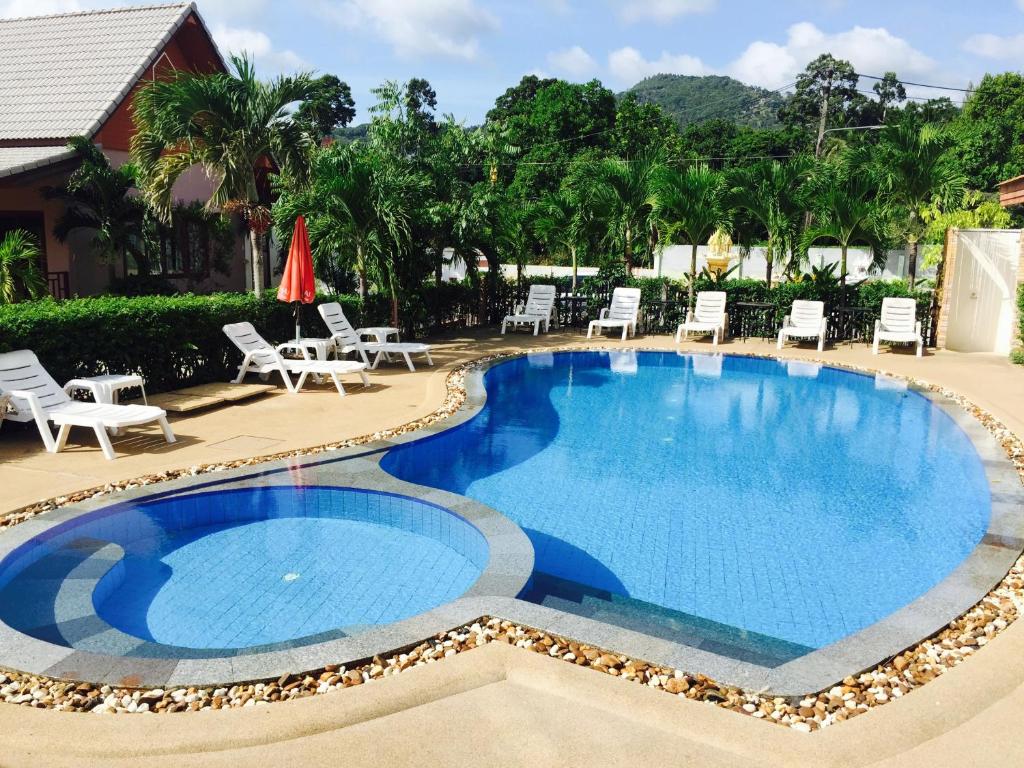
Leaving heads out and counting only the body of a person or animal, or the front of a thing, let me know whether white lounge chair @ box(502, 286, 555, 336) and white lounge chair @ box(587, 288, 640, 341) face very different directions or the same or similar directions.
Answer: same or similar directions

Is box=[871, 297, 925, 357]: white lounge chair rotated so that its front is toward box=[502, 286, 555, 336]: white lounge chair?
no

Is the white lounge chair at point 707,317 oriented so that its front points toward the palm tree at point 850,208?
no

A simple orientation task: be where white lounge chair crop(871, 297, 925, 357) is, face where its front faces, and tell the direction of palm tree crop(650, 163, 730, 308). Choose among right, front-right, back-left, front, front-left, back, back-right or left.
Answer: right

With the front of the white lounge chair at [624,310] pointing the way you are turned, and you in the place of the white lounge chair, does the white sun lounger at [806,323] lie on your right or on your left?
on your left

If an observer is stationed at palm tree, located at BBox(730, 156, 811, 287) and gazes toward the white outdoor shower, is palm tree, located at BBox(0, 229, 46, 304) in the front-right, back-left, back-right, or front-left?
back-right

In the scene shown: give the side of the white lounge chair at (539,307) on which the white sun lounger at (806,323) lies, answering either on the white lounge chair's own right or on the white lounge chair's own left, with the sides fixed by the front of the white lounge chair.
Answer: on the white lounge chair's own left

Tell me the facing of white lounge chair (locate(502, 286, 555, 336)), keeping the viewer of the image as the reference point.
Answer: facing the viewer and to the left of the viewer

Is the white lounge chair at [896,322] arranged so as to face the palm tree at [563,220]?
no

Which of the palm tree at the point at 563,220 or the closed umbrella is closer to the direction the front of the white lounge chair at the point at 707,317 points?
the closed umbrella

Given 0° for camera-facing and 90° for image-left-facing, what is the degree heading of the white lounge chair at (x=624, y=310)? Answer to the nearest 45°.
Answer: approximately 45°

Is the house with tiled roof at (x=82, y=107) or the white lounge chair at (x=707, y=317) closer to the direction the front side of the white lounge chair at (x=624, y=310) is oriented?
the house with tiled roof

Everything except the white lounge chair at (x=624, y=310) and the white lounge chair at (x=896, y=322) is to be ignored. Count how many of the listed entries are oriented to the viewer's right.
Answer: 0

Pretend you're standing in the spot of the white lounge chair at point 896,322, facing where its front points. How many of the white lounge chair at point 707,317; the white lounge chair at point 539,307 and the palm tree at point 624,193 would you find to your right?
3

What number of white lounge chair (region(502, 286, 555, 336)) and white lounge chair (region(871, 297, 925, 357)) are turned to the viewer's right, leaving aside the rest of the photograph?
0

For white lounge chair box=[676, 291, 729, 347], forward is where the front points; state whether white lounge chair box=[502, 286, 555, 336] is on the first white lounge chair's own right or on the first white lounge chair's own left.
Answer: on the first white lounge chair's own right

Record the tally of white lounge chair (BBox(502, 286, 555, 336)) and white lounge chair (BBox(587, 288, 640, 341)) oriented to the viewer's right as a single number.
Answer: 0

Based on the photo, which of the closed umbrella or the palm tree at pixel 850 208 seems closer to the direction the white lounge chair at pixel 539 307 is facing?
the closed umbrella

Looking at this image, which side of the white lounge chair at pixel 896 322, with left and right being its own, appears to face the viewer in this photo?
front
